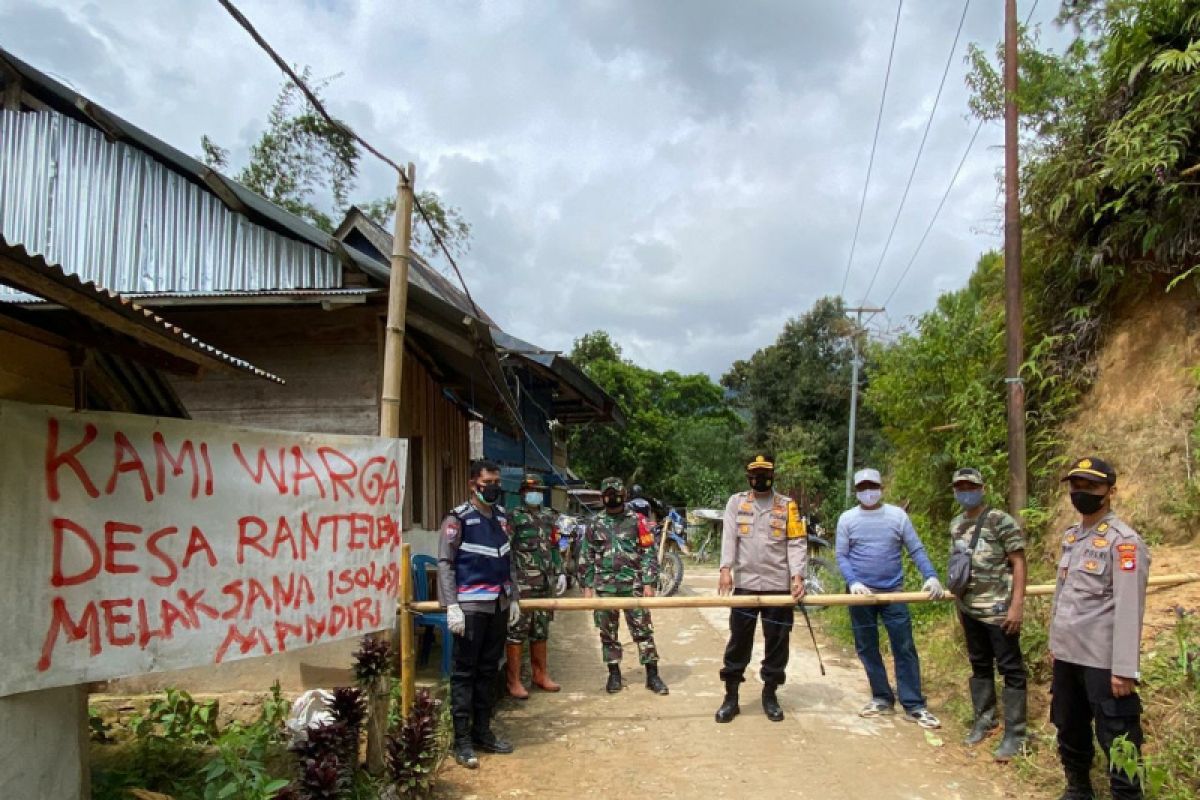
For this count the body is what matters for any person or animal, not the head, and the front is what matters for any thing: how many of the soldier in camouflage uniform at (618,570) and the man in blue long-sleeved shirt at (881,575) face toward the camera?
2

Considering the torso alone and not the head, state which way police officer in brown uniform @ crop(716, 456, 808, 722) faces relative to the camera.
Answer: toward the camera

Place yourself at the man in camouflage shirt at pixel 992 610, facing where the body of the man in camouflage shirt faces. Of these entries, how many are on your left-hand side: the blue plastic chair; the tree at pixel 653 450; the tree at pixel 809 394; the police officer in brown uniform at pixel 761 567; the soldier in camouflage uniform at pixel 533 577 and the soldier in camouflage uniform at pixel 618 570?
0

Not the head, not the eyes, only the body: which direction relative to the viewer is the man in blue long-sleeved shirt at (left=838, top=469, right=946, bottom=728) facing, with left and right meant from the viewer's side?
facing the viewer

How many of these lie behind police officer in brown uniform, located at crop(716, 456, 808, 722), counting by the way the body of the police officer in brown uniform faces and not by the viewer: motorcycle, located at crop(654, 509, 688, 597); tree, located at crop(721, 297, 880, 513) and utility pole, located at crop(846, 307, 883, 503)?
3

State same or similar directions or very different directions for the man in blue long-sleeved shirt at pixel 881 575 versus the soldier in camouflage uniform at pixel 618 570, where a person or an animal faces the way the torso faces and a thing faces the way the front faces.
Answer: same or similar directions

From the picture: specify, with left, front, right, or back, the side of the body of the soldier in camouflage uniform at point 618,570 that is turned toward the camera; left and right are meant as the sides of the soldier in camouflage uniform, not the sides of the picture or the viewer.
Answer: front

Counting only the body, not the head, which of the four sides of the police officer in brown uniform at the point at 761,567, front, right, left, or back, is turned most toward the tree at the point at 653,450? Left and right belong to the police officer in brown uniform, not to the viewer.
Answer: back

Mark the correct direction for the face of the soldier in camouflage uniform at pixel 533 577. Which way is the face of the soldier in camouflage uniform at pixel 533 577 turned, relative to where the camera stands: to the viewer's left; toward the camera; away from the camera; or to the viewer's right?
toward the camera

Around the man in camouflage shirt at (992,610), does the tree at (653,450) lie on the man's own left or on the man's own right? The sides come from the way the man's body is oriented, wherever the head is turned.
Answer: on the man's own right

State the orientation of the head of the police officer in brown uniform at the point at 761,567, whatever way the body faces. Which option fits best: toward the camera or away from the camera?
toward the camera

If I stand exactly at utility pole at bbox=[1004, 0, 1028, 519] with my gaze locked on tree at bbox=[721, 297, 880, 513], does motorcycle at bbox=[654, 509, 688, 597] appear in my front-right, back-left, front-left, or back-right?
front-left

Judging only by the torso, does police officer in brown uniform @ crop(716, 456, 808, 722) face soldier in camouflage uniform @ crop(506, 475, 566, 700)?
no

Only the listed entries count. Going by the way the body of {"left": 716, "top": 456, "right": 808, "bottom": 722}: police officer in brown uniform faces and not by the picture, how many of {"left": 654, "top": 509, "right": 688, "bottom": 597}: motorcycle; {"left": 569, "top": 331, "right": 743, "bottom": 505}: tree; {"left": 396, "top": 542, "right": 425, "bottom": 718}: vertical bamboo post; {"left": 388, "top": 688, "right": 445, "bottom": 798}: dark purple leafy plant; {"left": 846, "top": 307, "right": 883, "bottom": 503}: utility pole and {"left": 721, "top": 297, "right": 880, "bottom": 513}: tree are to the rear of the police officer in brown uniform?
4

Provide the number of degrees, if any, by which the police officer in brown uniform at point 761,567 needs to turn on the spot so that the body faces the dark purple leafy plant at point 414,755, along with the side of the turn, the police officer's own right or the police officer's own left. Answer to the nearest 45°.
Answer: approximately 45° to the police officer's own right

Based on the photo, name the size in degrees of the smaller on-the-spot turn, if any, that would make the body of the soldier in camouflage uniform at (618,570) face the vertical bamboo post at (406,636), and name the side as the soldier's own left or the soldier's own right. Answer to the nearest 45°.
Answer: approximately 45° to the soldier's own right

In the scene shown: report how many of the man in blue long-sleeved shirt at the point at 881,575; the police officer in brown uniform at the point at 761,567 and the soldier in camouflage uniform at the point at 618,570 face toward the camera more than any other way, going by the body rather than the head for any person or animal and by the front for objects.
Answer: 3
